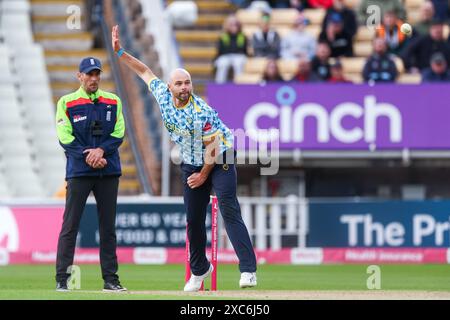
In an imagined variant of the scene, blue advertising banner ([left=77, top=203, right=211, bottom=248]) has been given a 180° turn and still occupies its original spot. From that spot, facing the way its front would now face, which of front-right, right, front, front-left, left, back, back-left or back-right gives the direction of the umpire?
back

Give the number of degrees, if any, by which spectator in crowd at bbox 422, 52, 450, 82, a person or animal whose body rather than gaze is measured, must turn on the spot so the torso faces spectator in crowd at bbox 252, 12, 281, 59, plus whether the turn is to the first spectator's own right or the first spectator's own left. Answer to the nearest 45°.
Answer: approximately 90° to the first spectator's own right

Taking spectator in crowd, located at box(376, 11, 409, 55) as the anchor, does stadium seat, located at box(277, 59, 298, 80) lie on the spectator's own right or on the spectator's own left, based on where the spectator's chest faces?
on the spectator's own right

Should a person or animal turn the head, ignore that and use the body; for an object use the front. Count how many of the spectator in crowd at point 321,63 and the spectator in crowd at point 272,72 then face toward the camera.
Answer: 2

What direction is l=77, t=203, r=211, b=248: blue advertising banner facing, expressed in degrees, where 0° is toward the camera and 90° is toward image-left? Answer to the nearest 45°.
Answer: approximately 0°

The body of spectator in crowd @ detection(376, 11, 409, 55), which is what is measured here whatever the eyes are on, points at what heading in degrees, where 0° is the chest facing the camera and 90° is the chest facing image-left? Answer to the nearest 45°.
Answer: approximately 0°

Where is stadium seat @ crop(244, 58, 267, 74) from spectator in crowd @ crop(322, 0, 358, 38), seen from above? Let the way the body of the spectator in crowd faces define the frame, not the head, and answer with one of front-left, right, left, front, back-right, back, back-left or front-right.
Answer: right
